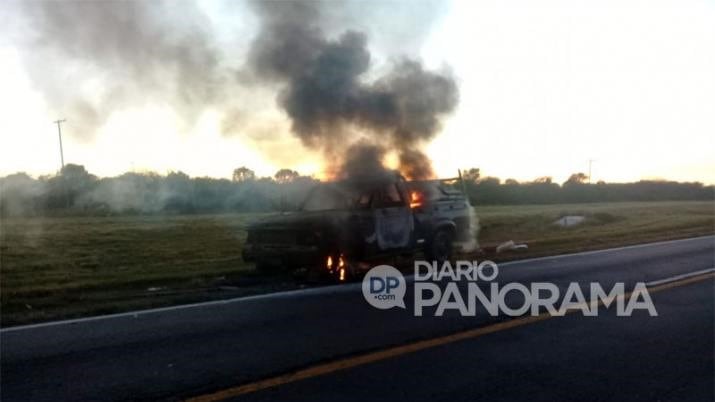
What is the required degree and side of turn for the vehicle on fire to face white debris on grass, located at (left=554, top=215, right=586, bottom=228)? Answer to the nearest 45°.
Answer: approximately 180°

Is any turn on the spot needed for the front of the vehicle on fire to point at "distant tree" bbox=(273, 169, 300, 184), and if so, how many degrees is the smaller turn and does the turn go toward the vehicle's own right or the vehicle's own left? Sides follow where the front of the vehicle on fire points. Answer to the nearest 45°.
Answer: approximately 90° to the vehicle's own right

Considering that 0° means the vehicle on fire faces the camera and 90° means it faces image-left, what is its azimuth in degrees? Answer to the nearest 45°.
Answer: approximately 45°

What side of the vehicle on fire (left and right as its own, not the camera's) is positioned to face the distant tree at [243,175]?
right

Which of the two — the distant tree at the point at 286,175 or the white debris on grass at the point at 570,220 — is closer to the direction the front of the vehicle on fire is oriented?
the distant tree
